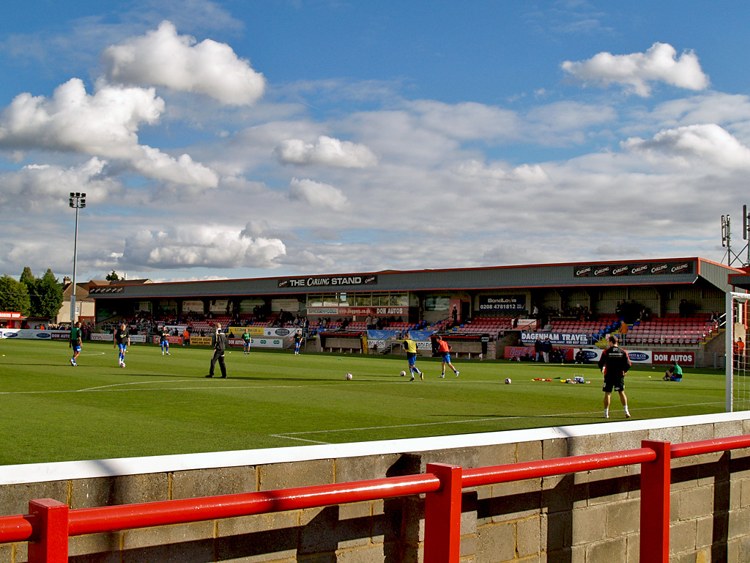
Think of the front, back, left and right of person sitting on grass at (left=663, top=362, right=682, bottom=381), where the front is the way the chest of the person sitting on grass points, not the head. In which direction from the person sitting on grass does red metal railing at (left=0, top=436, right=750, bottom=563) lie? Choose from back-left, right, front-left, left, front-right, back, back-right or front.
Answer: left

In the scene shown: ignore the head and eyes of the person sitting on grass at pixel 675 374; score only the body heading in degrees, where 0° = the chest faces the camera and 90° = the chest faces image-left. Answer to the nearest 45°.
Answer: approximately 90°

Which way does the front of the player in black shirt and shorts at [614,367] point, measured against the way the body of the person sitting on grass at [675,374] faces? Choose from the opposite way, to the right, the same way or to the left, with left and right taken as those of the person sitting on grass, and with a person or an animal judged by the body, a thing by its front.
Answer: to the right

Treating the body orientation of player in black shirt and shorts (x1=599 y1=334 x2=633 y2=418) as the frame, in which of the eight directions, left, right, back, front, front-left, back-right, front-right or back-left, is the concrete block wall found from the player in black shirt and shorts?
back

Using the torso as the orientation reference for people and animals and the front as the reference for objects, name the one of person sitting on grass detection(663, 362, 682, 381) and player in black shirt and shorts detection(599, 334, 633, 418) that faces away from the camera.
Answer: the player in black shirt and shorts

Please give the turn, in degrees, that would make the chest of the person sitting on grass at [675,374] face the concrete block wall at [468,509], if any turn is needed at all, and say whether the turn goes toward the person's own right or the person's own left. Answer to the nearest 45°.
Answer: approximately 90° to the person's own left

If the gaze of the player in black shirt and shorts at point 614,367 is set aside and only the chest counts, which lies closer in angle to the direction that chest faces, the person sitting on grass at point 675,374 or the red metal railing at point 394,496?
the person sitting on grass

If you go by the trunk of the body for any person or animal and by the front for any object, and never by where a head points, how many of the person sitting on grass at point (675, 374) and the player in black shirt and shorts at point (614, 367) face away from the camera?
1

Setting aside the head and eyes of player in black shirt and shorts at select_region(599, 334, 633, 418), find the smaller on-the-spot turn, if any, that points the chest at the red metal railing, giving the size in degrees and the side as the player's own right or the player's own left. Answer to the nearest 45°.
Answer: approximately 180°

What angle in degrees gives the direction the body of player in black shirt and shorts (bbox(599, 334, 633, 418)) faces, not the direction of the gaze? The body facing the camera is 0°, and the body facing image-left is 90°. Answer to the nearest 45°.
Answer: approximately 180°
